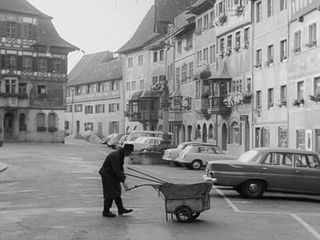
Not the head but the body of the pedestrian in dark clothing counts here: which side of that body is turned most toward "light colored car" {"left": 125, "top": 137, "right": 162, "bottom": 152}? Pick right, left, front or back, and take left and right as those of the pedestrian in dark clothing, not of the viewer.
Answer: left

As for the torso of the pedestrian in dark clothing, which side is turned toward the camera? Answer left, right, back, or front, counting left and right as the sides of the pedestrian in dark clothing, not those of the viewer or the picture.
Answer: right

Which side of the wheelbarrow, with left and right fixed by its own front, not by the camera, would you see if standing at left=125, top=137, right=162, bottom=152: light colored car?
left

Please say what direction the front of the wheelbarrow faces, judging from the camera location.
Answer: facing to the right of the viewer

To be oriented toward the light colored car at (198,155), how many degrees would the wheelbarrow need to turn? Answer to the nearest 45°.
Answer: approximately 90° to its left
